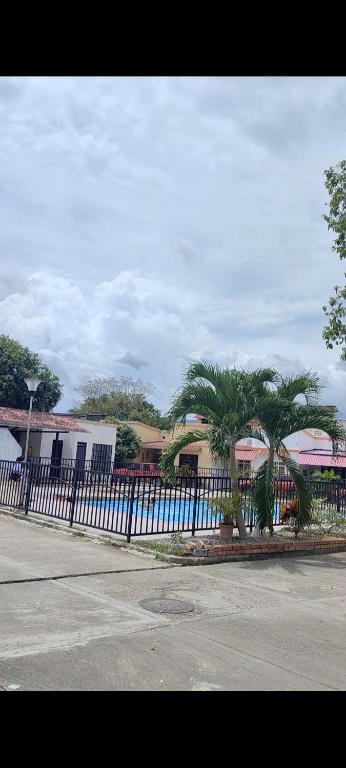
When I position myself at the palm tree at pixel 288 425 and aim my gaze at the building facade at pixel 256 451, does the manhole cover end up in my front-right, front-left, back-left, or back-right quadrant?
back-left

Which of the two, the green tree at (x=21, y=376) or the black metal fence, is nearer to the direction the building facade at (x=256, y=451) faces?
the black metal fence

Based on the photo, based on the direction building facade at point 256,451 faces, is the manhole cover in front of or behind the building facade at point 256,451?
in front

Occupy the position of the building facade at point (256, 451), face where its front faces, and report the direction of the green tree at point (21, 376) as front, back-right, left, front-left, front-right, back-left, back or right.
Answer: right

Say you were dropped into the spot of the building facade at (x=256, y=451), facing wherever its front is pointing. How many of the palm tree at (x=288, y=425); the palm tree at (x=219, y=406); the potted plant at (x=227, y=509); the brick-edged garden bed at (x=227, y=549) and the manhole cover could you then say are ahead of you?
5

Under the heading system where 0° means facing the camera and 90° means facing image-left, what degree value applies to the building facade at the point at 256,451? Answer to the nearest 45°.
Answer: approximately 0°

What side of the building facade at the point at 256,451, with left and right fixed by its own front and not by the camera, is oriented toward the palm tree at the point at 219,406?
front

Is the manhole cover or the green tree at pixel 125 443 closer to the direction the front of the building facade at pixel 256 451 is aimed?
the manhole cover

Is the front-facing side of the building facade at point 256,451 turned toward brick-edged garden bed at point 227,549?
yes

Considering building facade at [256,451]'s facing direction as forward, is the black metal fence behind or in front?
in front

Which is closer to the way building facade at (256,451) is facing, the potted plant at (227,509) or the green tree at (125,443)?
the potted plant

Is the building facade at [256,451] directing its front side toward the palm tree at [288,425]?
yes

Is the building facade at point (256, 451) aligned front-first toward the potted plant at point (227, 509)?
yes
